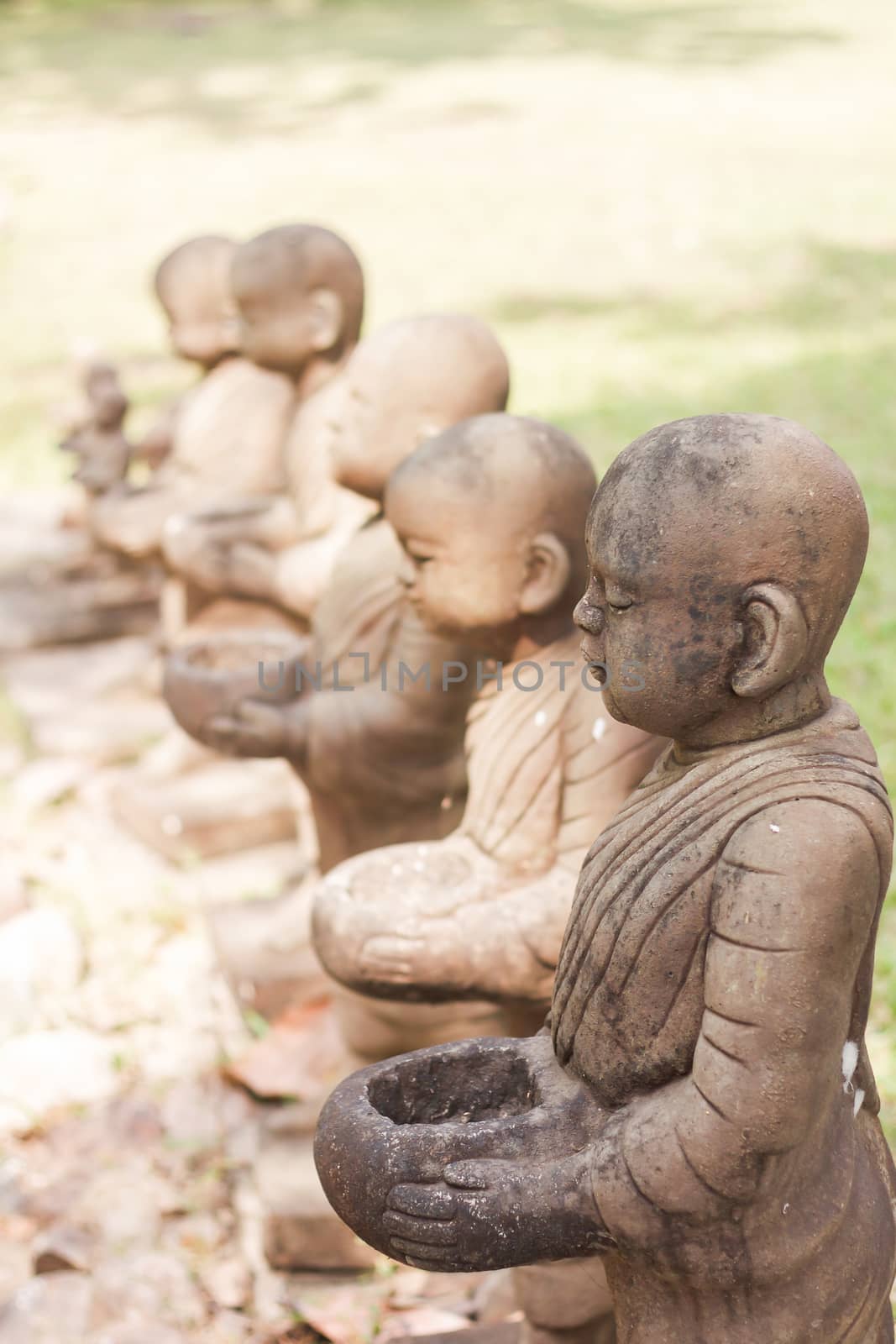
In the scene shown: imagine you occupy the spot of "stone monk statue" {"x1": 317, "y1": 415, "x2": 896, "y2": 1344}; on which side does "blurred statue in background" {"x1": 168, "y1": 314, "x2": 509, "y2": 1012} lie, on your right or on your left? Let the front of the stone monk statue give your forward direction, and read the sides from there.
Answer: on your right

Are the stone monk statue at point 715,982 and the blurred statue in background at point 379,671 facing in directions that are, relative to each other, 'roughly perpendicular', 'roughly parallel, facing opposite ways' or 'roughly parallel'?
roughly parallel

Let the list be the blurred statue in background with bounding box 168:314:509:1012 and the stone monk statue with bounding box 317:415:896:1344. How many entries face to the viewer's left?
2

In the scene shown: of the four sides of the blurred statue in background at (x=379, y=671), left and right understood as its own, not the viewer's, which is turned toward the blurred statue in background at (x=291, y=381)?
right

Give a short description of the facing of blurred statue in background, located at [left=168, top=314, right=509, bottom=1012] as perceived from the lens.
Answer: facing to the left of the viewer

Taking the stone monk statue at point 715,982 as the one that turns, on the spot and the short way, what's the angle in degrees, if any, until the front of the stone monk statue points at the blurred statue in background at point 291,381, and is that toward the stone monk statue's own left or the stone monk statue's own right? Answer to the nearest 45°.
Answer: approximately 90° to the stone monk statue's own right

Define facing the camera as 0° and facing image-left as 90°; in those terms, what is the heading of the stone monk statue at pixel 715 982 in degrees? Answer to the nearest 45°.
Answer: approximately 90°
